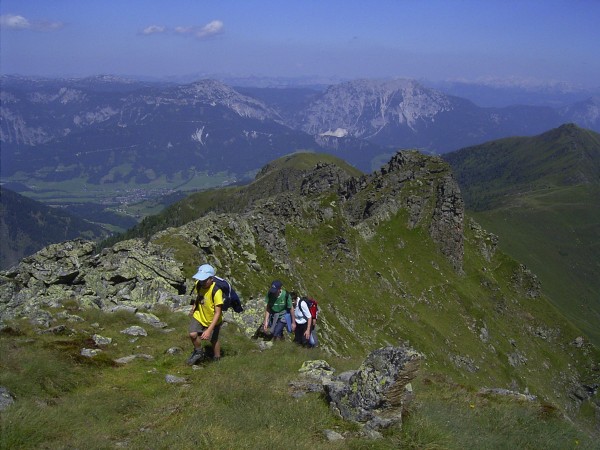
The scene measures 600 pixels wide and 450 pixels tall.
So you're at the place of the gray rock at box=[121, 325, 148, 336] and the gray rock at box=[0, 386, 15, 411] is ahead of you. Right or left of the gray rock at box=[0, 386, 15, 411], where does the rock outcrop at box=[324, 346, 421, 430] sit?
left

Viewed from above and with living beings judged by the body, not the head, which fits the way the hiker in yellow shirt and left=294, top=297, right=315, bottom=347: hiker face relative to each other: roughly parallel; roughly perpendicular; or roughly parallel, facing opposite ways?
roughly parallel

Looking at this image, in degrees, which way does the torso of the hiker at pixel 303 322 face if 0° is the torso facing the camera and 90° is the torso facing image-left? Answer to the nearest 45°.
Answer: approximately 45°

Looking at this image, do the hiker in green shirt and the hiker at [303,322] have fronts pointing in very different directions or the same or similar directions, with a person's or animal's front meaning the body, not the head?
same or similar directions

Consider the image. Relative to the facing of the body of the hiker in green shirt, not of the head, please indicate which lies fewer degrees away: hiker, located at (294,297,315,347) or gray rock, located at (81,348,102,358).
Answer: the gray rock

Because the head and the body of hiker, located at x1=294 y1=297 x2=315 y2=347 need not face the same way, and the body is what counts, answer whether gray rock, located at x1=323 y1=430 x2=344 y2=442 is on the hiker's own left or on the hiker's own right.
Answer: on the hiker's own left

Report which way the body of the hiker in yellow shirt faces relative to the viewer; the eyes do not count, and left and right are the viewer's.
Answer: facing the viewer and to the left of the viewer

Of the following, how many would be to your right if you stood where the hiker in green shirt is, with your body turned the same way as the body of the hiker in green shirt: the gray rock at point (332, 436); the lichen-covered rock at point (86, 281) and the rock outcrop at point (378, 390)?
1

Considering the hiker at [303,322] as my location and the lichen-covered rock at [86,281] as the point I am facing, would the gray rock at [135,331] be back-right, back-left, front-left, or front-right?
front-left

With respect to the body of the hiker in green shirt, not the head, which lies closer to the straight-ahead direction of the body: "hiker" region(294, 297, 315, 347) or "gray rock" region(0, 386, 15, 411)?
the gray rock

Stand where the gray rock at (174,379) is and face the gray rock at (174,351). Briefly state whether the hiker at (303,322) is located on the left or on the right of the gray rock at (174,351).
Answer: right

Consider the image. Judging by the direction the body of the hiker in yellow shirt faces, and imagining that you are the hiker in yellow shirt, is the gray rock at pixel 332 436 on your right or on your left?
on your left
